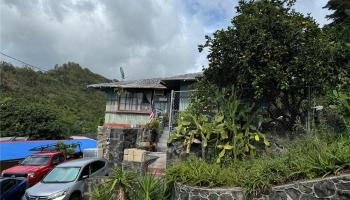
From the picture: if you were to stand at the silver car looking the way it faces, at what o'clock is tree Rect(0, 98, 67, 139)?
The tree is roughly at 4 o'clock from the silver car.

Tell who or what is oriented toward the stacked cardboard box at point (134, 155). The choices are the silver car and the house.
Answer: the house

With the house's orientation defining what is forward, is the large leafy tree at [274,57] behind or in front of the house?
in front

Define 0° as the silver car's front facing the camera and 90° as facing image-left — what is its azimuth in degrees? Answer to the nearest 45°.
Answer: approximately 45°

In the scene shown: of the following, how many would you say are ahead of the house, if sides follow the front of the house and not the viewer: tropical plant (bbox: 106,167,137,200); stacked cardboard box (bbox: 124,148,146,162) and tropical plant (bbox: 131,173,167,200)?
3

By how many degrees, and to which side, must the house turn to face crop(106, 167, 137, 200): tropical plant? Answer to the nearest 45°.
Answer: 0° — it already faces it

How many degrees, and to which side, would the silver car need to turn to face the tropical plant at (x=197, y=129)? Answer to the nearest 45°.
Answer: approximately 90° to its left

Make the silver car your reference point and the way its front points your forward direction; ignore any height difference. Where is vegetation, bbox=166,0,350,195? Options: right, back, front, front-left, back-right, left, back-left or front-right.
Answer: left

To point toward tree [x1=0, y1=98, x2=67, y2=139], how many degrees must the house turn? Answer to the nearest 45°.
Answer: approximately 135° to its right

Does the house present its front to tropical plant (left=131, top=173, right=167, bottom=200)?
yes

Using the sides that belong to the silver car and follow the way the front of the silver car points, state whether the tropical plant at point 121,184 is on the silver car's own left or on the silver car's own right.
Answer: on the silver car's own left
